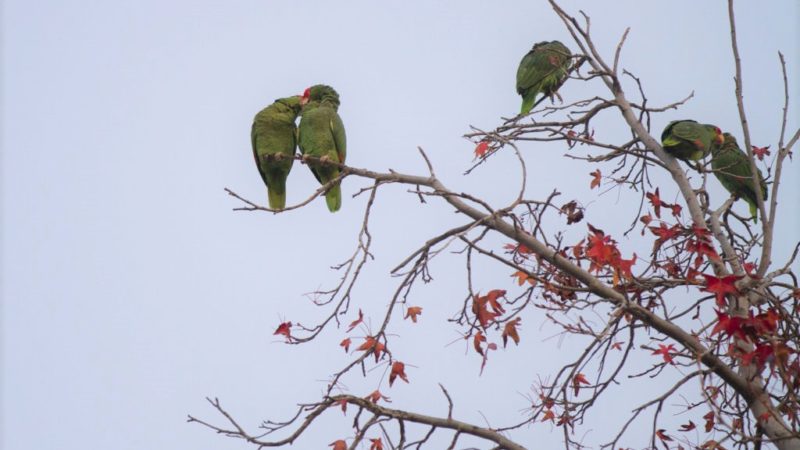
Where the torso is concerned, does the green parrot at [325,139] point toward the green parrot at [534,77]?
no

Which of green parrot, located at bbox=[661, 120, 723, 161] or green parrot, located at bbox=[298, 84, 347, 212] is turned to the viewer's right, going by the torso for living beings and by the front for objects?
green parrot, located at bbox=[661, 120, 723, 161]

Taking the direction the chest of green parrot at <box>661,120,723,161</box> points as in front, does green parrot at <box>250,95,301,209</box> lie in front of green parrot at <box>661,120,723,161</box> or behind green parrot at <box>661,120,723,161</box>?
behind

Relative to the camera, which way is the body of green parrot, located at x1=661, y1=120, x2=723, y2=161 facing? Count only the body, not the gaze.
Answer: to the viewer's right
